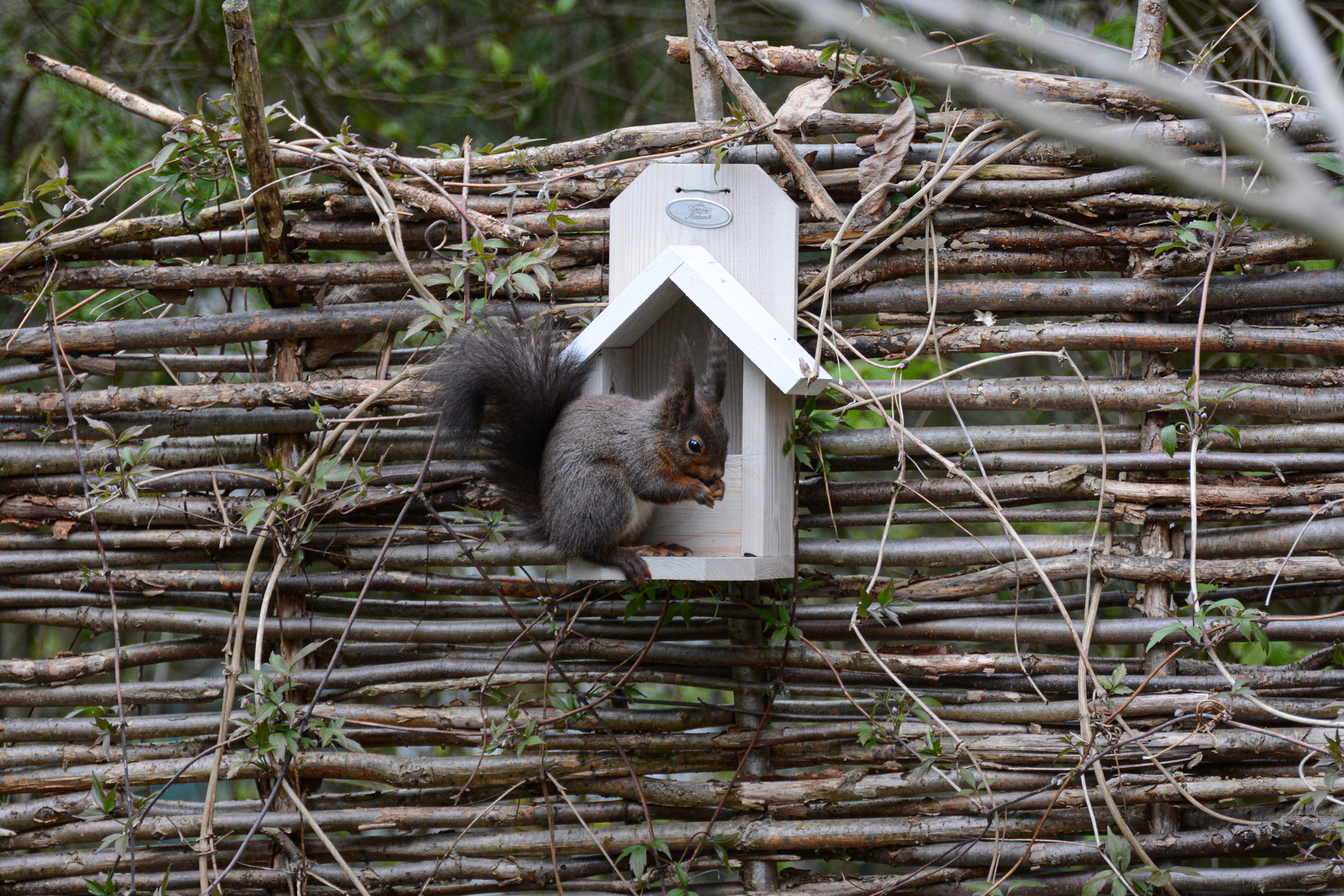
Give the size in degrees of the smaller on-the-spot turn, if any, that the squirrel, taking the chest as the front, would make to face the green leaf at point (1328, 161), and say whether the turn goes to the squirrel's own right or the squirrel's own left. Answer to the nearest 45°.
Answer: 0° — it already faces it

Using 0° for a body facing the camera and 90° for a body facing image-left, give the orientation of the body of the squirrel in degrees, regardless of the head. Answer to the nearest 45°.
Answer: approximately 270°
